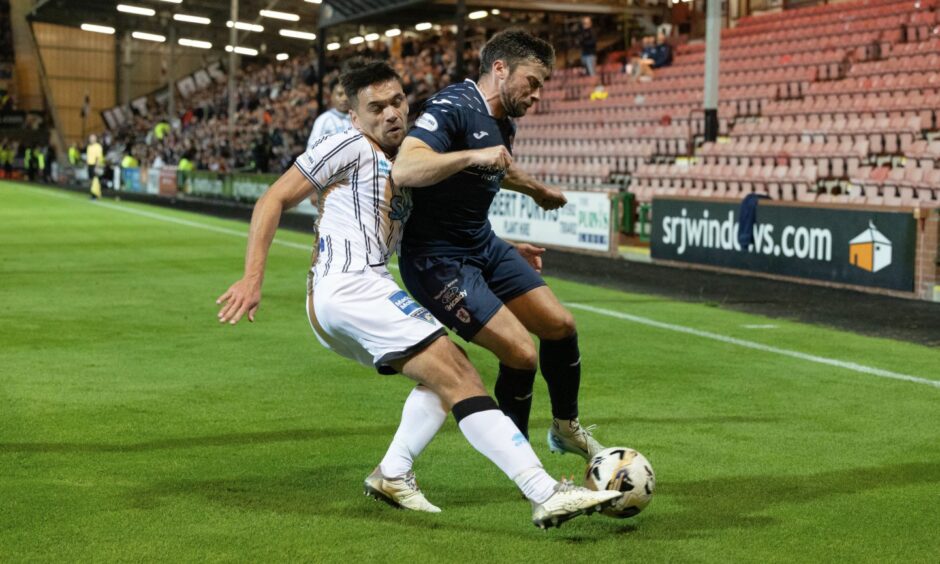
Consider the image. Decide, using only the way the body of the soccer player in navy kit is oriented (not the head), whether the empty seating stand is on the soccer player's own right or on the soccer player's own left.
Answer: on the soccer player's own left

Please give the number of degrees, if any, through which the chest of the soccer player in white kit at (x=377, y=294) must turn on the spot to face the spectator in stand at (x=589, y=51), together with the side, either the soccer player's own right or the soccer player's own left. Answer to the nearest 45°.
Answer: approximately 90° to the soccer player's own left

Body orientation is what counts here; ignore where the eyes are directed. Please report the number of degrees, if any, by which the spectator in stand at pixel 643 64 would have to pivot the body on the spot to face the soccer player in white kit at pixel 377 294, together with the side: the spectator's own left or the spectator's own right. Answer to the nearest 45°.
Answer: approximately 45° to the spectator's own left
